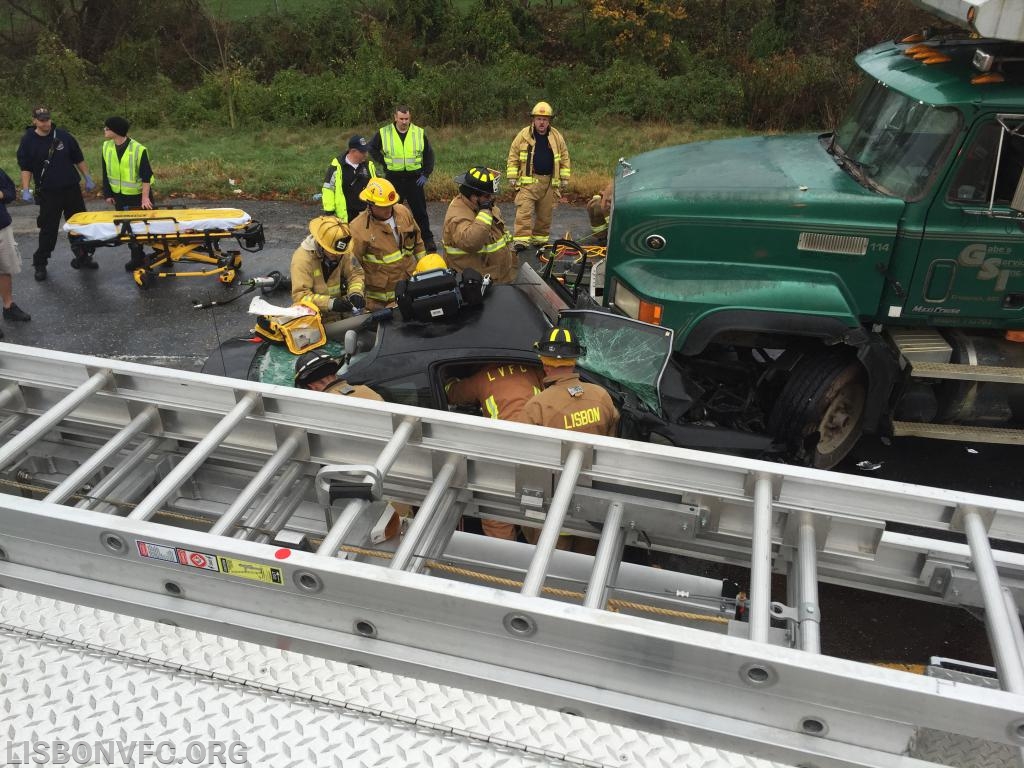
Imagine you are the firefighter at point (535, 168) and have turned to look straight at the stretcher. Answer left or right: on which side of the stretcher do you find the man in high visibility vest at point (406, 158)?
right

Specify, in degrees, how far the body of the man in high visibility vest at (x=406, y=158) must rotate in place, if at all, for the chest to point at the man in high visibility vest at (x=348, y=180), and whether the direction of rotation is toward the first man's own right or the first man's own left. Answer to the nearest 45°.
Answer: approximately 45° to the first man's own right

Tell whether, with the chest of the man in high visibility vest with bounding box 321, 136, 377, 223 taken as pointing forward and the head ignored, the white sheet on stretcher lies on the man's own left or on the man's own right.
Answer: on the man's own right

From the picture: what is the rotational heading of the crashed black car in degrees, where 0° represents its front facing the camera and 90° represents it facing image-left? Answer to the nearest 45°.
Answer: approximately 270°

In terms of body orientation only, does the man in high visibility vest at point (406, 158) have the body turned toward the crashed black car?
yes

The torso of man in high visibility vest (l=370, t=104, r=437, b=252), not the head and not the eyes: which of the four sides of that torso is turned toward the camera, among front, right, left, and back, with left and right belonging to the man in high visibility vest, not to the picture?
front

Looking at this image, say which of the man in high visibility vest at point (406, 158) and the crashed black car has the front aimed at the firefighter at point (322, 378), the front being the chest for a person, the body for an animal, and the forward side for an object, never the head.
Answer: the man in high visibility vest

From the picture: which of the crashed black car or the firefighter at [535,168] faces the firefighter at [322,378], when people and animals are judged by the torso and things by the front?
the firefighter at [535,168]

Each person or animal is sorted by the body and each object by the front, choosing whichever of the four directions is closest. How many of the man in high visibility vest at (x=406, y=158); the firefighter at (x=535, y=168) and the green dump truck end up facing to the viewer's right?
0

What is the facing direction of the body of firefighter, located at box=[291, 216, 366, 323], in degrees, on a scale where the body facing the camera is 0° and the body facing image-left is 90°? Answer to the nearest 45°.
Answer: approximately 315°

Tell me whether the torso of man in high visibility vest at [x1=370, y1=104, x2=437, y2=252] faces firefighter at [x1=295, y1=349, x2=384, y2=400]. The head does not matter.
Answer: yes

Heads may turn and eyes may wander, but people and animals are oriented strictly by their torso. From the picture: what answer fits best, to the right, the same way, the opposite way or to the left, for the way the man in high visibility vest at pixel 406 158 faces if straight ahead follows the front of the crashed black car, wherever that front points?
to the right

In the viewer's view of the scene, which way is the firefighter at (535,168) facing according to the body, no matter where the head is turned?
toward the camera

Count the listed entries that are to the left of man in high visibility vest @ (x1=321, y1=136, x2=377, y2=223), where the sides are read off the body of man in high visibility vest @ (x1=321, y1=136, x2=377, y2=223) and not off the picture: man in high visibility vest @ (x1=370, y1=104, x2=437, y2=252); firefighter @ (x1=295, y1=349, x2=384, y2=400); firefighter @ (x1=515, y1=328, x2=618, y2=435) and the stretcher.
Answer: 1

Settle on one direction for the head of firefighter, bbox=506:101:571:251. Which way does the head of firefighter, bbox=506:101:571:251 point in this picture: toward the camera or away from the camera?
toward the camera

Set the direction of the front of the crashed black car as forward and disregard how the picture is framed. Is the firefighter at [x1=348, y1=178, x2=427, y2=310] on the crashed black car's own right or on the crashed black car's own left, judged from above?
on the crashed black car's own left

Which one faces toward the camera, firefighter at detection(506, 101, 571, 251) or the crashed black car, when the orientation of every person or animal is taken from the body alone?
the firefighter

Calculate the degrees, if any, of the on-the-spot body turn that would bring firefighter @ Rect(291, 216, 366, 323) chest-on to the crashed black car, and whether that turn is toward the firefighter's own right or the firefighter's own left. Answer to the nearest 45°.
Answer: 0° — they already face it
